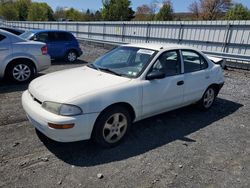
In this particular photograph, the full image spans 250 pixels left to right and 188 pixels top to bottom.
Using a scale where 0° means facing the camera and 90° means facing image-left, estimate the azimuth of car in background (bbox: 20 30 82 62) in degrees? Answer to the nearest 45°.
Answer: approximately 45°

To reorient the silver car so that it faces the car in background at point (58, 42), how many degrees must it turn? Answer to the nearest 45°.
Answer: approximately 90° to its right

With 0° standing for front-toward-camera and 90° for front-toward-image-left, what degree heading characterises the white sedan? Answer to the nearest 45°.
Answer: approximately 45°

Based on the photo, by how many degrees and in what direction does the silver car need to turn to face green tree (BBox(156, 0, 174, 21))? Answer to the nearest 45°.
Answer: approximately 135° to its right

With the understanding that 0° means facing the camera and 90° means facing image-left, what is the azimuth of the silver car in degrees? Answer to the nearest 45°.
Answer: approximately 90°

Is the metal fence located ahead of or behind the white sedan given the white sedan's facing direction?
behind

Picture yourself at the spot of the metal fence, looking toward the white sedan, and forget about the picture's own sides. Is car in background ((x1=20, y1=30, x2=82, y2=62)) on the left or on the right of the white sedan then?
right

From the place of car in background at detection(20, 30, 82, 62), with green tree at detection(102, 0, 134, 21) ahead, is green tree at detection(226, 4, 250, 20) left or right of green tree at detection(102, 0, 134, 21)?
right

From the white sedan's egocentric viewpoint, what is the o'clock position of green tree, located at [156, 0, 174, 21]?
The green tree is roughly at 5 o'clock from the white sedan.
